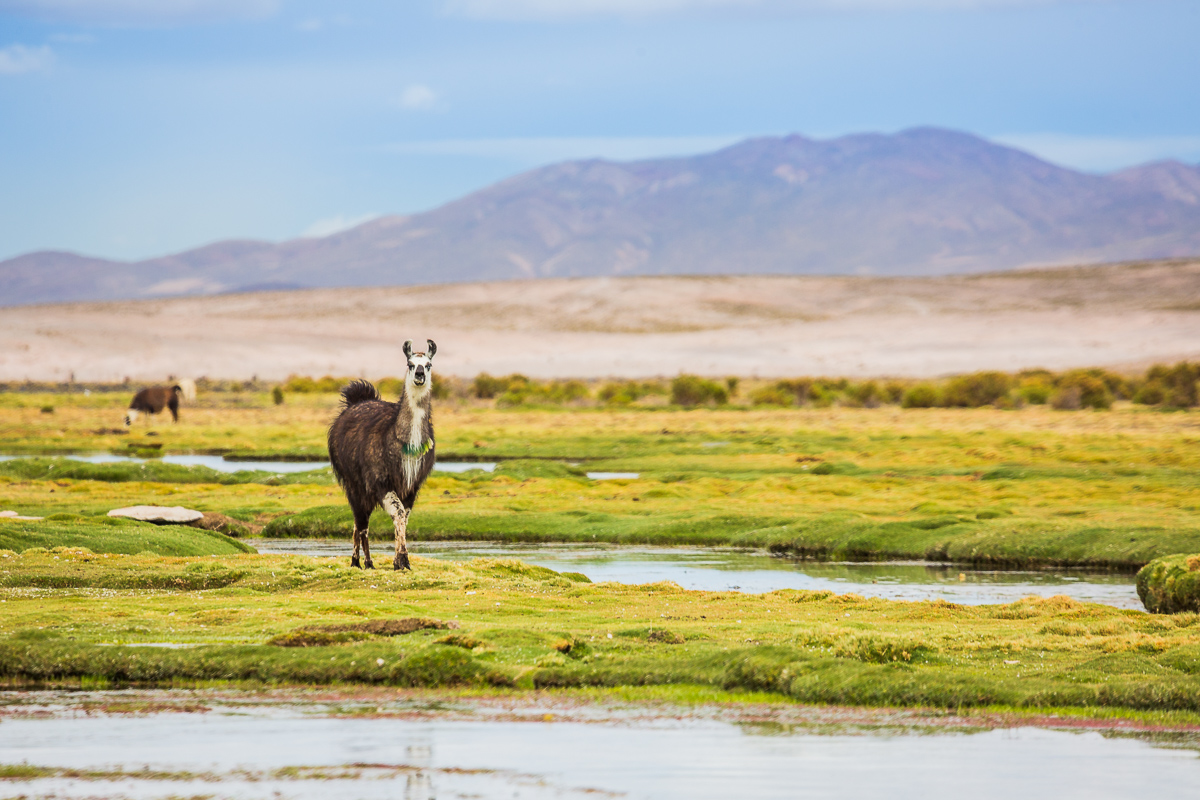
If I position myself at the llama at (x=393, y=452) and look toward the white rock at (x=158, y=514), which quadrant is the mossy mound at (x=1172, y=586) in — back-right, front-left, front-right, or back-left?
back-right

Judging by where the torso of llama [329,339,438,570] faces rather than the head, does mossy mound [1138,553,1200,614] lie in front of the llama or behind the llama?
in front

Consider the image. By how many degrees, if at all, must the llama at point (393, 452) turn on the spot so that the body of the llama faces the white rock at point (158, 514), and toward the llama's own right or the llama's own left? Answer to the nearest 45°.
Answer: approximately 180°

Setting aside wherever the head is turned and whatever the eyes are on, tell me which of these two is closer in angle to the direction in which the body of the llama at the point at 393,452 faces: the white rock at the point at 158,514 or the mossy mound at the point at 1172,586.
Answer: the mossy mound

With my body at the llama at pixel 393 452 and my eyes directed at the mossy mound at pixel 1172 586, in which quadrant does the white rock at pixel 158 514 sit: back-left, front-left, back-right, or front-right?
back-left

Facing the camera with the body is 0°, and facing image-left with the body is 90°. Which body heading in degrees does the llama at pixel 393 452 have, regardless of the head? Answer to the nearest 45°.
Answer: approximately 315°
